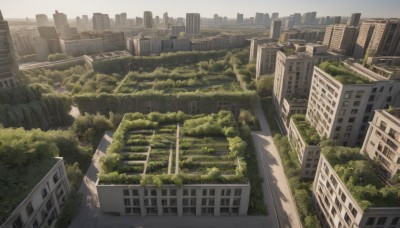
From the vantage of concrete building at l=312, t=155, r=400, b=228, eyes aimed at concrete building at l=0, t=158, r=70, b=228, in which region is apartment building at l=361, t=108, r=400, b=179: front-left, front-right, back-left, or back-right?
back-right

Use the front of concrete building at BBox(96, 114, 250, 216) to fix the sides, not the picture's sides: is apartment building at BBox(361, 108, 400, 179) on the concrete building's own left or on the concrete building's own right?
on the concrete building's own left

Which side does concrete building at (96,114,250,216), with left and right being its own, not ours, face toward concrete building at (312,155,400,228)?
left

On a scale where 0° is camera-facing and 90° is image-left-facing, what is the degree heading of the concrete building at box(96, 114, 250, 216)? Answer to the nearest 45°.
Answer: approximately 0°

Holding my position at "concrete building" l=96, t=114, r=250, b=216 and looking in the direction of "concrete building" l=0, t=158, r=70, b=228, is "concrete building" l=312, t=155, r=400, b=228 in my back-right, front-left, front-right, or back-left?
back-left

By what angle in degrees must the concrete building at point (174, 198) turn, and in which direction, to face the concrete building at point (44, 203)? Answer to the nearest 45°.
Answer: approximately 90° to its right
